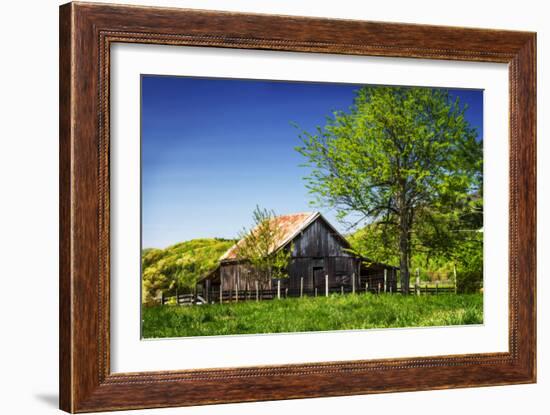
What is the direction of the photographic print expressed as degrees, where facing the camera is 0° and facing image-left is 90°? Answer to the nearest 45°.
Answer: approximately 315°

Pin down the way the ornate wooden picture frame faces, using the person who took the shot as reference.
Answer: facing the viewer and to the right of the viewer
